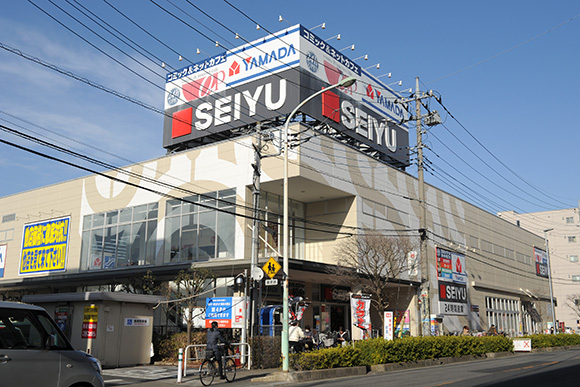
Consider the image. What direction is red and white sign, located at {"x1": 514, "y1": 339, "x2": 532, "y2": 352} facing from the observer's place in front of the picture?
facing the viewer

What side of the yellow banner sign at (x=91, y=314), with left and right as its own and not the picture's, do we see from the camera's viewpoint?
front

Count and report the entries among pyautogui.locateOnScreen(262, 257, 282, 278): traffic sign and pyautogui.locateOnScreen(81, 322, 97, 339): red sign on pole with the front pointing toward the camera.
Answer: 2

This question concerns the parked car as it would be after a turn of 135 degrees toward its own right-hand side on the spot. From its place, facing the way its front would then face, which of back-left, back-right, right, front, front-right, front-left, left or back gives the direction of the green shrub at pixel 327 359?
back

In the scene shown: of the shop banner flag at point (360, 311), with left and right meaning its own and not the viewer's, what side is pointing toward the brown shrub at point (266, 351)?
right

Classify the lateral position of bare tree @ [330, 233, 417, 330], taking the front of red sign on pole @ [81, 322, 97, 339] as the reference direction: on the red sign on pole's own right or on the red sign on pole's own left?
on the red sign on pole's own left

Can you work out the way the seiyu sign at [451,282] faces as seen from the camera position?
facing the viewer and to the right of the viewer

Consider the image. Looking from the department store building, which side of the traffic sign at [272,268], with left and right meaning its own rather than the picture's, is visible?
back

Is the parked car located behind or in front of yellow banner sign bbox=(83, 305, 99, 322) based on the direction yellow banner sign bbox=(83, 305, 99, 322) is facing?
in front

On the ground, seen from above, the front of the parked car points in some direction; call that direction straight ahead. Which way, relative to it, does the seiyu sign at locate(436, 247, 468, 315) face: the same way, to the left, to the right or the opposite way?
to the right

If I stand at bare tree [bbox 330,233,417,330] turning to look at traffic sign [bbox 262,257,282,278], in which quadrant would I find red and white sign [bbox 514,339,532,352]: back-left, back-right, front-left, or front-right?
back-left

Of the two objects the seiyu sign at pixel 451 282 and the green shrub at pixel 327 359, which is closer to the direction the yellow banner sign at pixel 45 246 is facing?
the green shrub

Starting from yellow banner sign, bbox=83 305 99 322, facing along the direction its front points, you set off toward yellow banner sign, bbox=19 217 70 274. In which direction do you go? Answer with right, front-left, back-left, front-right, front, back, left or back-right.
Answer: back

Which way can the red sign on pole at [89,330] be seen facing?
toward the camera

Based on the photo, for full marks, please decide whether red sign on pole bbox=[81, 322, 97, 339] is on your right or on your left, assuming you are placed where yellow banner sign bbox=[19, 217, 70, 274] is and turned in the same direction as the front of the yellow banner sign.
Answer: on your left
